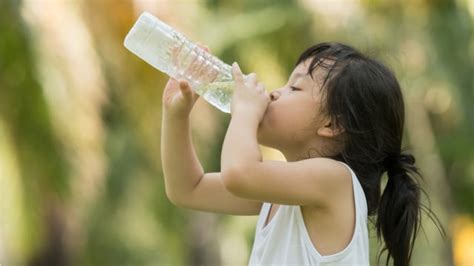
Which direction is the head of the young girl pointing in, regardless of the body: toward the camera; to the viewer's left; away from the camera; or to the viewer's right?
to the viewer's left

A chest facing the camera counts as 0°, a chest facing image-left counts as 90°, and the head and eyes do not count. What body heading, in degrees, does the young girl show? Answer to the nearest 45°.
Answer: approximately 90°
